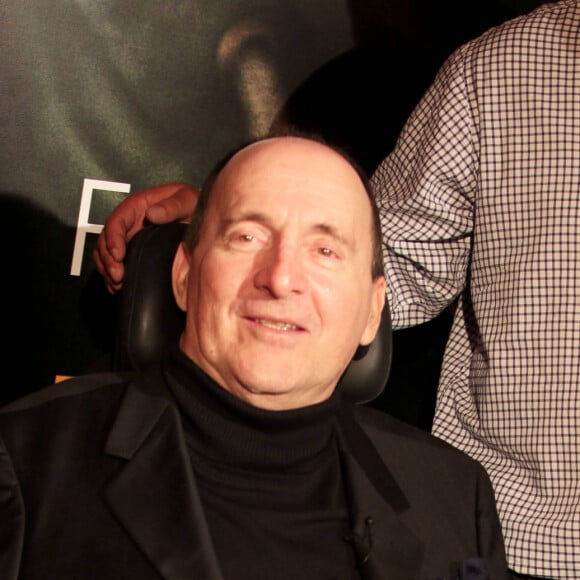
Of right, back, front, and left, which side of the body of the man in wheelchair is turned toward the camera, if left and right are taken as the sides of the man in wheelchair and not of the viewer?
front

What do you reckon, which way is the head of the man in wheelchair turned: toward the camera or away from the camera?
toward the camera
